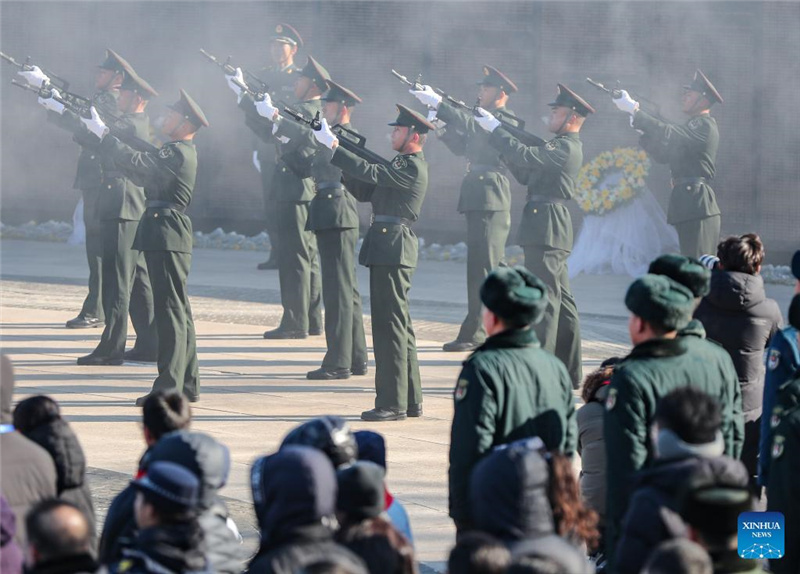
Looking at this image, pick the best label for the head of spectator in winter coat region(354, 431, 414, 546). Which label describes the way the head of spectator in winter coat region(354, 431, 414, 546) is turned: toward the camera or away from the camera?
away from the camera

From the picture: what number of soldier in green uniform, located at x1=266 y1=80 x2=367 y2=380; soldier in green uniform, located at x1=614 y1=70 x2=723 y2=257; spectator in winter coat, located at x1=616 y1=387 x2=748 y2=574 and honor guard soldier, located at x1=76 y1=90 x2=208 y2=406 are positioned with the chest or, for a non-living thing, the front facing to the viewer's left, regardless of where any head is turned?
3

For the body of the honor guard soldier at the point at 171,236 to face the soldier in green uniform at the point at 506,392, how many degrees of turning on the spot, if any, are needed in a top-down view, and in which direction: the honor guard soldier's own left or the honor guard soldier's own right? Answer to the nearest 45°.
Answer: approximately 90° to the honor guard soldier's own left

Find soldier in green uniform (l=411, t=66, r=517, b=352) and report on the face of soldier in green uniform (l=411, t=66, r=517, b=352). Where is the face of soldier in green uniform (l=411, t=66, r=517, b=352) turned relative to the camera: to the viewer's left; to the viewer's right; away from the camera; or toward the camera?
to the viewer's left

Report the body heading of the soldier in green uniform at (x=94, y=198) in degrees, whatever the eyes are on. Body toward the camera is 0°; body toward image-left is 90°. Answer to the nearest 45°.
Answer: approximately 90°

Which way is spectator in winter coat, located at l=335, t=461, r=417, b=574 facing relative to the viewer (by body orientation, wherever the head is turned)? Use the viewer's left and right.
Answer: facing away from the viewer

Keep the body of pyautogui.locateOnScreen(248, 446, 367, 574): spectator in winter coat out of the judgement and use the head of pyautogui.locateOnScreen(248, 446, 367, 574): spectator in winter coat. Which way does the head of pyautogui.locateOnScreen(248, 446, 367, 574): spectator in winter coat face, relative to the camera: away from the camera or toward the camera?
away from the camera

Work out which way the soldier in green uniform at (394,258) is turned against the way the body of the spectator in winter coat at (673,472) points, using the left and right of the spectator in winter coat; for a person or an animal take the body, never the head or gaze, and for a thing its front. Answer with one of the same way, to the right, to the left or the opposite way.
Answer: to the left

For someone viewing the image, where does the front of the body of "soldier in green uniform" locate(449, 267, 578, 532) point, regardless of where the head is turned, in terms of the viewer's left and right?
facing away from the viewer and to the left of the viewer

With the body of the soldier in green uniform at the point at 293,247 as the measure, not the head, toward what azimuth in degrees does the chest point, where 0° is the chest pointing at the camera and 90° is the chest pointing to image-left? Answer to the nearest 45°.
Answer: approximately 90°

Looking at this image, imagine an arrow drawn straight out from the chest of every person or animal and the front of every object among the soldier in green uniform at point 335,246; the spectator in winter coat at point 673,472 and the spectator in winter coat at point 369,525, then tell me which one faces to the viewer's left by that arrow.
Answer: the soldier in green uniform

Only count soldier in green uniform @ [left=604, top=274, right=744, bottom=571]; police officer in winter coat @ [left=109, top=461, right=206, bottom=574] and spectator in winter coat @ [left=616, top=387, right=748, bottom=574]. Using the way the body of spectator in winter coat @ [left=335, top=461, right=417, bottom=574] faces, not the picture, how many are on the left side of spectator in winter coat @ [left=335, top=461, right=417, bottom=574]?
1

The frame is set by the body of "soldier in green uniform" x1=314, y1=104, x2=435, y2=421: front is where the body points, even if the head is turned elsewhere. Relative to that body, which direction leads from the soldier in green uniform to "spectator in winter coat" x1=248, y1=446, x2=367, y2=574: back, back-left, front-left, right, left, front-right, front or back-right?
left

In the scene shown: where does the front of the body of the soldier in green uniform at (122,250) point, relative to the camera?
to the viewer's left

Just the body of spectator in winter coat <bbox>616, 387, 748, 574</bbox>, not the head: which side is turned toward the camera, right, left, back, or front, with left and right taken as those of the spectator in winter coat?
back

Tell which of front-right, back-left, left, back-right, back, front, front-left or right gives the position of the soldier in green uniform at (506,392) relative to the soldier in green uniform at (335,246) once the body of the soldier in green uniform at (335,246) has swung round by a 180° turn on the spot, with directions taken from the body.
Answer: right
